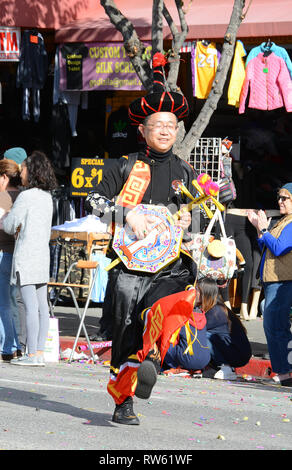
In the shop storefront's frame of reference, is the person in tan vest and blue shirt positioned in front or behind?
in front

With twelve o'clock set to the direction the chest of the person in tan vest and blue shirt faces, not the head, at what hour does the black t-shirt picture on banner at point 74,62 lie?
The black t-shirt picture on banner is roughly at 2 o'clock from the person in tan vest and blue shirt.

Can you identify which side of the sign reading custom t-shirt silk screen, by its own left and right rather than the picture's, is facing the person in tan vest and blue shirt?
front

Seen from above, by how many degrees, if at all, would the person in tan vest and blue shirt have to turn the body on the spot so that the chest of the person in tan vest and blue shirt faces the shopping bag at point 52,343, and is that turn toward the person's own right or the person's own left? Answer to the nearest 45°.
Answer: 0° — they already face it

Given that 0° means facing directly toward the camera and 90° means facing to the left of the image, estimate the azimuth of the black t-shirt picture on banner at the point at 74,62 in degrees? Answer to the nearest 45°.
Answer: approximately 0°

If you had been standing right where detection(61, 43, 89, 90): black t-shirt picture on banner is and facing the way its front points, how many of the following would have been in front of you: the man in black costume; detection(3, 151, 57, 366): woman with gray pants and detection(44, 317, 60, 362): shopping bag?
3

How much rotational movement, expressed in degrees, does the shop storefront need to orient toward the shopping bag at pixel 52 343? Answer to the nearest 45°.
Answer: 0° — it already faces it

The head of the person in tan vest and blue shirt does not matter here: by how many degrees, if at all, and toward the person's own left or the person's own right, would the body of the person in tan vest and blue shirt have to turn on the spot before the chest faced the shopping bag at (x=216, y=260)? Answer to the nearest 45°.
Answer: approximately 45° to the person's own right

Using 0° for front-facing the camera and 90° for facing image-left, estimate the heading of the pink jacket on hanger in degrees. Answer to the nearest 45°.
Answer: approximately 0°

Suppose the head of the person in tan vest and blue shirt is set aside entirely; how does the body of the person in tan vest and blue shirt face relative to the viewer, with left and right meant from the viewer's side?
facing to the left of the viewer

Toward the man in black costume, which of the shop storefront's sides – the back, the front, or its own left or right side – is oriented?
front
